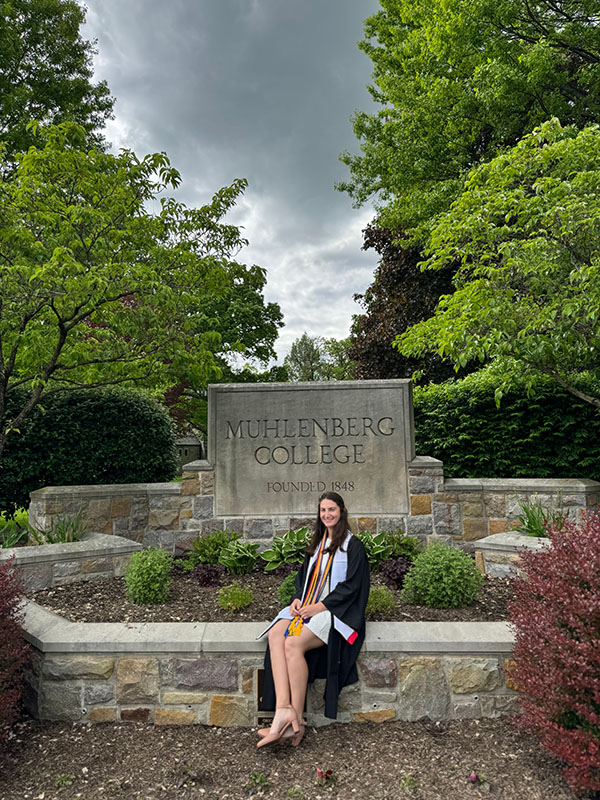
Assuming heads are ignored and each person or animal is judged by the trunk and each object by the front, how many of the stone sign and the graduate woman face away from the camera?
0

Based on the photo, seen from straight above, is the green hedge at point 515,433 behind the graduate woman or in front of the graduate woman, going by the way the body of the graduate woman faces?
behind

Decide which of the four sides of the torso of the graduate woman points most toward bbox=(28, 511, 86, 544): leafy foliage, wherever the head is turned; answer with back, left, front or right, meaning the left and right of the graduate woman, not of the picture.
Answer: right

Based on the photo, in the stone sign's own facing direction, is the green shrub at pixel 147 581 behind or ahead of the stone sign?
ahead

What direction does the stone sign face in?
toward the camera

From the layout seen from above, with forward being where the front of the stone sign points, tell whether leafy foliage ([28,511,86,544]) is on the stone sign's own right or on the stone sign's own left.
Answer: on the stone sign's own right

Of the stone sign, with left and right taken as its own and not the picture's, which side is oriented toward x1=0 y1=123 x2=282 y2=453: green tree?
right

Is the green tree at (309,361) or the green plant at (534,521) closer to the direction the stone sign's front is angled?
the green plant

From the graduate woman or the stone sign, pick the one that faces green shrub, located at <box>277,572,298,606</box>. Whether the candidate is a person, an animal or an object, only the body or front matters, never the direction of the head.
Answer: the stone sign

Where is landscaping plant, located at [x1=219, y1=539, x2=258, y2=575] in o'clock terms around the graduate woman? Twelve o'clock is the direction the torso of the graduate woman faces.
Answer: The landscaping plant is roughly at 4 o'clock from the graduate woman.

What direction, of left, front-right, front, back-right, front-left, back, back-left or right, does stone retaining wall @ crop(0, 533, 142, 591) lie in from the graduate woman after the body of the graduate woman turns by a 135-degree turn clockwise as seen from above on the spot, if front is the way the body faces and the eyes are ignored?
front-left

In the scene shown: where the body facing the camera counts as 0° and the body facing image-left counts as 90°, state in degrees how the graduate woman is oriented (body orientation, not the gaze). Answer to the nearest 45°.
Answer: approximately 45°

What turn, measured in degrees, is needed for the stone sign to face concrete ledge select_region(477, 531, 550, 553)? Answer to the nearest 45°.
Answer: approximately 45° to its left

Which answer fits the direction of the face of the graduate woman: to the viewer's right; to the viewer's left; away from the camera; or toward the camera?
toward the camera

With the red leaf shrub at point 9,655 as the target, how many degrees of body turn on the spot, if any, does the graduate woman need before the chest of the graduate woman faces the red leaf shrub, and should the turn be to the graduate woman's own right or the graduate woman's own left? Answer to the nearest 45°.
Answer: approximately 45° to the graduate woman's own right

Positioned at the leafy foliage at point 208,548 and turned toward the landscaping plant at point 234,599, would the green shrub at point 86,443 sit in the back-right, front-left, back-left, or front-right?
back-right
